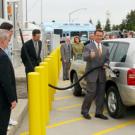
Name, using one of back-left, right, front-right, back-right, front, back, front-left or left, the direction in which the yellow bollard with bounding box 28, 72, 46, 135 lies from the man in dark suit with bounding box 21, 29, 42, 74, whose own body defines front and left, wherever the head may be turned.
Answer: front-right

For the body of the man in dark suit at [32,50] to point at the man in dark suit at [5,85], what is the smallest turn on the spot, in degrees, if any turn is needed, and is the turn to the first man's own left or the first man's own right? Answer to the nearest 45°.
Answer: approximately 45° to the first man's own right

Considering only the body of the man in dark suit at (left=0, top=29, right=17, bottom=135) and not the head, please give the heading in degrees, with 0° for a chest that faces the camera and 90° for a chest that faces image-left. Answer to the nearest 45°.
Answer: approximately 225°

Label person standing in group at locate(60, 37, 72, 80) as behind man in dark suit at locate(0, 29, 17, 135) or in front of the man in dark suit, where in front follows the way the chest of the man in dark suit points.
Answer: in front
